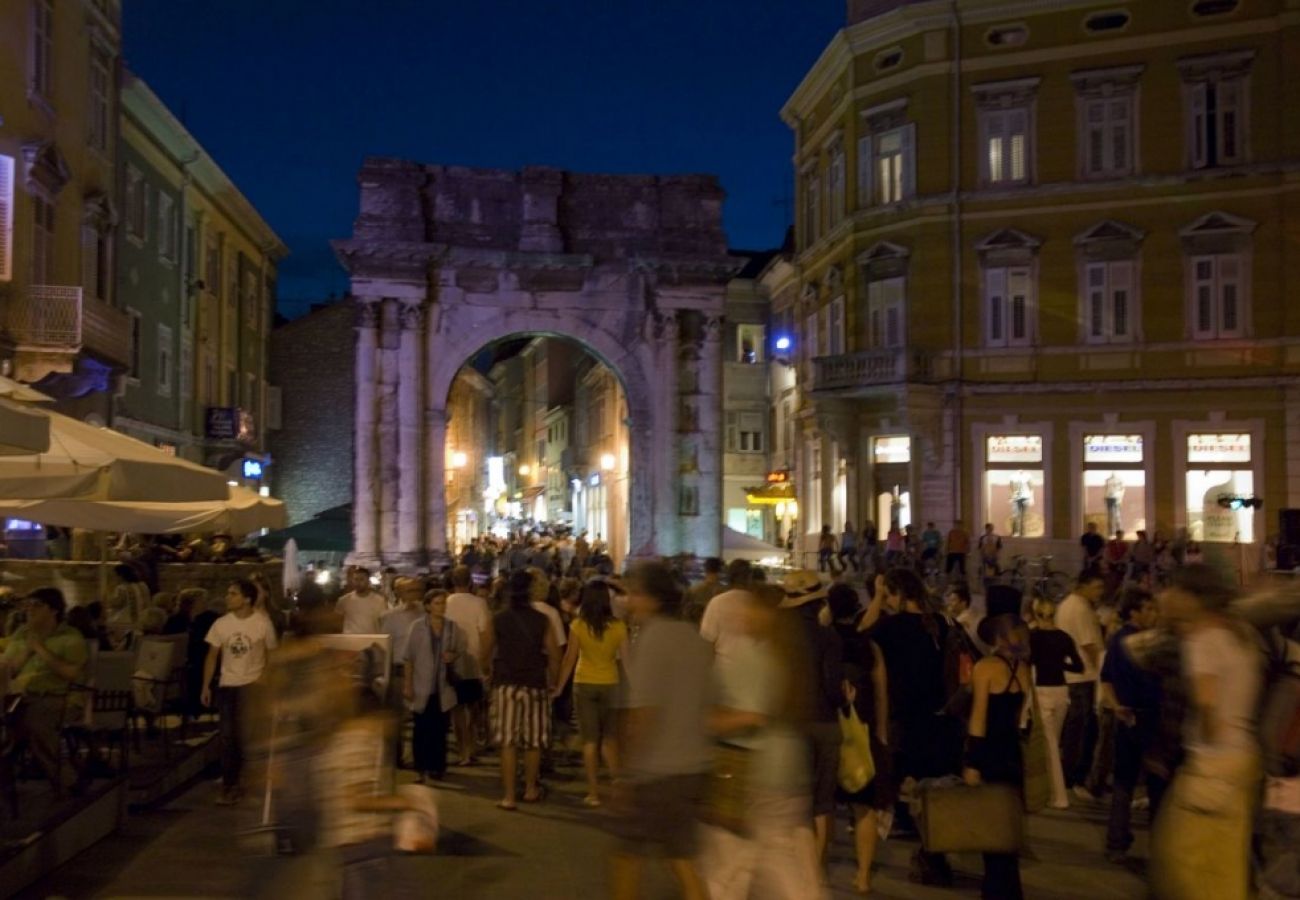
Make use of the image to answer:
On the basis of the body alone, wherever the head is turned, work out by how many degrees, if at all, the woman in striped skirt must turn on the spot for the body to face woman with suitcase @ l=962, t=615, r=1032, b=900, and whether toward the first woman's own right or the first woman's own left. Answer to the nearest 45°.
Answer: approximately 135° to the first woman's own right

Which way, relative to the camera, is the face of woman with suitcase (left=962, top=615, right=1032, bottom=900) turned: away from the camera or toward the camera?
away from the camera

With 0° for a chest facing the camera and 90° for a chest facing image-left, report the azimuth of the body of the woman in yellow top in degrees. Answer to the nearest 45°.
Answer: approximately 180°

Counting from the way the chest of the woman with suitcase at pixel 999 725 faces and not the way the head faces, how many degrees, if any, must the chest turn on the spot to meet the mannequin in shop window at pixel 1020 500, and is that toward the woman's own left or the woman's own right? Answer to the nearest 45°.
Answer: approximately 45° to the woman's own right

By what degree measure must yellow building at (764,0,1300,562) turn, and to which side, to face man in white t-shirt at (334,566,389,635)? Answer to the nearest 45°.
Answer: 0° — it already faces them

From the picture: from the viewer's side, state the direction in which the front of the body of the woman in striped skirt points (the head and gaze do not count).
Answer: away from the camera

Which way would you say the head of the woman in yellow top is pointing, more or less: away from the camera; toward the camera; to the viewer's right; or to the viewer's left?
away from the camera

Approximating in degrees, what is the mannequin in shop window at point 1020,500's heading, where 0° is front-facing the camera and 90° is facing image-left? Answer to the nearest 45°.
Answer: approximately 0°

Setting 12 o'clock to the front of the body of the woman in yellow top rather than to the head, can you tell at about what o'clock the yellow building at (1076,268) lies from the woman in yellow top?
The yellow building is roughly at 1 o'clock from the woman in yellow top.

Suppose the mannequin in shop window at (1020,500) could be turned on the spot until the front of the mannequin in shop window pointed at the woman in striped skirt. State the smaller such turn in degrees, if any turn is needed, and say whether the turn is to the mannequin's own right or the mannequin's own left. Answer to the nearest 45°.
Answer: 0° — it already faces them

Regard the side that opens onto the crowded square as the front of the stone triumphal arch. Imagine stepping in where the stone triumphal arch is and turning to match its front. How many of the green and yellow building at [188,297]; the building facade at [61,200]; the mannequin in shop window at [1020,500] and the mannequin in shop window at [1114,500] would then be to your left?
2
